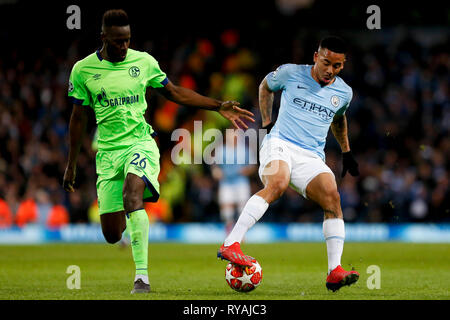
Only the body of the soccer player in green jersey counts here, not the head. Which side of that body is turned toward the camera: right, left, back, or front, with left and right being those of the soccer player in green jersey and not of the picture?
front

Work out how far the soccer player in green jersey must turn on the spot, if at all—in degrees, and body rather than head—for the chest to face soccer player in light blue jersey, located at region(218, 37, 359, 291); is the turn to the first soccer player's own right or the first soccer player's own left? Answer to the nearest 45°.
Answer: approximately 90° to the first soccer player's own left

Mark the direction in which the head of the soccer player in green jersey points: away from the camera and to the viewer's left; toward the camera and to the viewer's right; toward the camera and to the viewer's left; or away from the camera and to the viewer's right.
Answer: toward the camera and to the viewer's right
